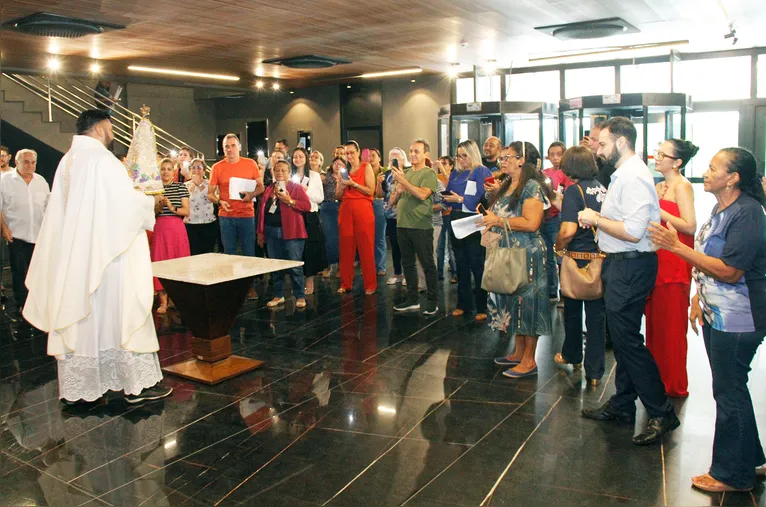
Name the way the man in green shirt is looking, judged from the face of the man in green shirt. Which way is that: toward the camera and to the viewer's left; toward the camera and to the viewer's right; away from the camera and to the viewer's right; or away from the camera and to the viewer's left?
toward the camera and to the viewer's left

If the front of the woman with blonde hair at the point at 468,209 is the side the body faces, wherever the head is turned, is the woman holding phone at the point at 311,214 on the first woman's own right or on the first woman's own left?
on the first woman's own right

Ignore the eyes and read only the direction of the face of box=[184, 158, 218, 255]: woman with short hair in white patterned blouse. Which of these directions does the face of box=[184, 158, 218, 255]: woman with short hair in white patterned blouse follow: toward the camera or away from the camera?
toward the camera

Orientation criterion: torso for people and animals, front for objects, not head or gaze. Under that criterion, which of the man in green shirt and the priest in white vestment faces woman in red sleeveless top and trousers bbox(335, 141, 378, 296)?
the priest in white vestment

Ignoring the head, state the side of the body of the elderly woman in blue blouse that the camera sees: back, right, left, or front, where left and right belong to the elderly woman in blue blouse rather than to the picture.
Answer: left

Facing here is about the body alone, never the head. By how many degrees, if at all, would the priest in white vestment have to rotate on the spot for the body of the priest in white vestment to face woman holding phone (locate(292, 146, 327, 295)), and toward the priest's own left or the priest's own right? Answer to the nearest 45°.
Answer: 0° — they already face them

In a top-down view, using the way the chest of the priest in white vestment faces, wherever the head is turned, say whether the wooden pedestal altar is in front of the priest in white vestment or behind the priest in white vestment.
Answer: in front

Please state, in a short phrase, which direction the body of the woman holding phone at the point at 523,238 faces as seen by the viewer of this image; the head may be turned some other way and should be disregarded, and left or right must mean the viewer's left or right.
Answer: facing to the left of the viewer

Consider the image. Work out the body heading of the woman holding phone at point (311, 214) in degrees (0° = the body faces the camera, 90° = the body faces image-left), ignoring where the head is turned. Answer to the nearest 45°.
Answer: approximately 45°

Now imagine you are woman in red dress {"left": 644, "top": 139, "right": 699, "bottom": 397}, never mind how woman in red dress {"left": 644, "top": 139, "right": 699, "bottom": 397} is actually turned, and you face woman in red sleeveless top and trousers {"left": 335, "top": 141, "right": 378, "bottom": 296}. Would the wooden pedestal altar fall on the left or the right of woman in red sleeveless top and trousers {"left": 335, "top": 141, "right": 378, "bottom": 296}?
left

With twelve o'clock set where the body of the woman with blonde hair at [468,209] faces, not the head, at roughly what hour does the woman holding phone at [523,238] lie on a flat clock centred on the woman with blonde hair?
The woman holding phone is roughly at 10 o'clock from the woman with blonde hair.

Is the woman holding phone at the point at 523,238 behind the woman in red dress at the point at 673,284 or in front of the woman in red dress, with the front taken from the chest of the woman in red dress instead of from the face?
in front

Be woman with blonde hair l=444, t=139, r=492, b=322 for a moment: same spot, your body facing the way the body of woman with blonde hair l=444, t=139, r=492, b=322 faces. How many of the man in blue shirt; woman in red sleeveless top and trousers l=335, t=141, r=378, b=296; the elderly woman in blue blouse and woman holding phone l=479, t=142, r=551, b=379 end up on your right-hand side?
1

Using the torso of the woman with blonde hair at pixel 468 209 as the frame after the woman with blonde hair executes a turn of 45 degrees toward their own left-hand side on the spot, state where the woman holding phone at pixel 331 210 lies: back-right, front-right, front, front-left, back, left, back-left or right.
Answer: back-right

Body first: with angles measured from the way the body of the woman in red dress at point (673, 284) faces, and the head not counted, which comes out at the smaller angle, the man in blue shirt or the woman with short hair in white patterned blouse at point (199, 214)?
the woman with short hair in white patterned blouse

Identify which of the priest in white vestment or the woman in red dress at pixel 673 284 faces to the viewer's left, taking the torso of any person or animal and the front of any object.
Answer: the woman in red dress

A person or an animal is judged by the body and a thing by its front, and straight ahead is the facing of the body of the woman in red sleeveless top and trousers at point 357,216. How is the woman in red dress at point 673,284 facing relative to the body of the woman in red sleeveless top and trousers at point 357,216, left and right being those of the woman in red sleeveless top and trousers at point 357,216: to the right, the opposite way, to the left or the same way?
to the right

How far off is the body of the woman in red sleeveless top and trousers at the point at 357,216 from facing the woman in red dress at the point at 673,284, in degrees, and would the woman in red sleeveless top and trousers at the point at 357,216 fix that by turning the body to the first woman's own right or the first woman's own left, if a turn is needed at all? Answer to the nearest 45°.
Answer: approximately 90° to the first woman's own left
